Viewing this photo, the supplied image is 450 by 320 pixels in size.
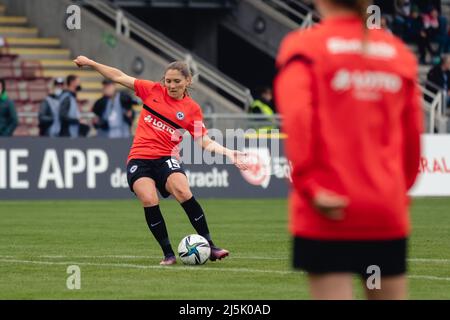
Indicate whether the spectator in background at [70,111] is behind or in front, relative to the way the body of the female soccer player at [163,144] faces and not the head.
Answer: behind

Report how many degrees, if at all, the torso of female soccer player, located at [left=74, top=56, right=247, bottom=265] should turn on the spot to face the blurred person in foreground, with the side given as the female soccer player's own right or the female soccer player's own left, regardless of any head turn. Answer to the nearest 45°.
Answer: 0° — they already face them

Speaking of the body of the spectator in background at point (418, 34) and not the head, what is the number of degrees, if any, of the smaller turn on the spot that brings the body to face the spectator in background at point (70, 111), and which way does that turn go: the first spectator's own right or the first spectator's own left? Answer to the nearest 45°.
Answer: approximately 90° to the first spectator's own right

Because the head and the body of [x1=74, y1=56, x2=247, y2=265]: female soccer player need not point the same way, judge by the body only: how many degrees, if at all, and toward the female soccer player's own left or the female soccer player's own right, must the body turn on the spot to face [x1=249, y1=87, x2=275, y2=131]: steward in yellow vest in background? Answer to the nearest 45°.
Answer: approximately 180°

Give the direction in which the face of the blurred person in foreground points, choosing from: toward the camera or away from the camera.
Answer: away from the camera

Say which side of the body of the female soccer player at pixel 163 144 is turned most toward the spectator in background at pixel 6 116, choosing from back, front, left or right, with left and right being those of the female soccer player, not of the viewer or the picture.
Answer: back

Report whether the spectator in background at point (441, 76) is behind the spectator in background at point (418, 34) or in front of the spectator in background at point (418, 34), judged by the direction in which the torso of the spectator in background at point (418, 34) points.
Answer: in front

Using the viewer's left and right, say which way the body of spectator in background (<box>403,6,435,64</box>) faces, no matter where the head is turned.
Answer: facing the viewer and to the right of the viewer
